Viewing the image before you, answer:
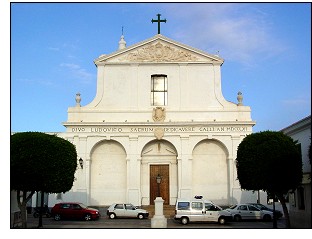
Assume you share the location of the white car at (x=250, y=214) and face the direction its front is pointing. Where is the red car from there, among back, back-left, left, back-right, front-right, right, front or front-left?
back
